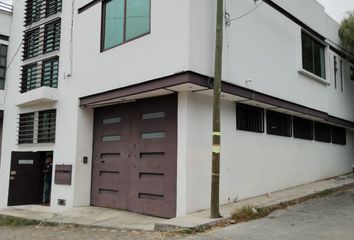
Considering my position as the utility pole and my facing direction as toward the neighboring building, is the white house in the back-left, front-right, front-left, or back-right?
front-right

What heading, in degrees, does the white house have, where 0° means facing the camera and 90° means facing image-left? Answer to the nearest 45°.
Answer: approximately 45°

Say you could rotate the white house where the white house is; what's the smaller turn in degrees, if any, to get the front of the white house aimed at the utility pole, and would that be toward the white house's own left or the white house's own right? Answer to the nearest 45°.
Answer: approximately 90° to the white house's own left

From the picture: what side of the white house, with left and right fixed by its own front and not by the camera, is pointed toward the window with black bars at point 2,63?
right

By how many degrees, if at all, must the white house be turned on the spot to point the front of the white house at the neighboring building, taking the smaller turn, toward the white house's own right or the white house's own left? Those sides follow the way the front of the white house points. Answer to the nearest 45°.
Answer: approximately 90° to the white house's own right

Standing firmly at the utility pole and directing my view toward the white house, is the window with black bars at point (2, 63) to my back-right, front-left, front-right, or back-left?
front-left
